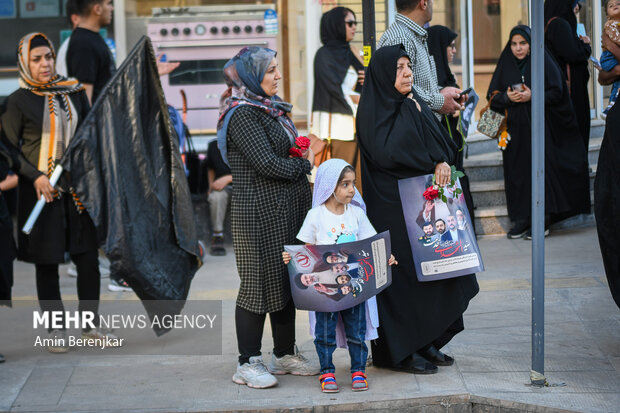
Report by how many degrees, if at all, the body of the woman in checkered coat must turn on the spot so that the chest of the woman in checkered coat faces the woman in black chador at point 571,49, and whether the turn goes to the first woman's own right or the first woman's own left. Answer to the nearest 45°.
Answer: approximately 45° to the first woman's own left

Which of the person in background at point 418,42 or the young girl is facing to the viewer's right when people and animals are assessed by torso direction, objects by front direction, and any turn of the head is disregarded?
the person in background

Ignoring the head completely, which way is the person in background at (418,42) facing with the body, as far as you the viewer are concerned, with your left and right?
facing to the right of the viewer

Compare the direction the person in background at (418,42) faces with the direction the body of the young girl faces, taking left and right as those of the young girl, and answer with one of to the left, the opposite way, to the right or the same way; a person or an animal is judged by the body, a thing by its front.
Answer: to the left

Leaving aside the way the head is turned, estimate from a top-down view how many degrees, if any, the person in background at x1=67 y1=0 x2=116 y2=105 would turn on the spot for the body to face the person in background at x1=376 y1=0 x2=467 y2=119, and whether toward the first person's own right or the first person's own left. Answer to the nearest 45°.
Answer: approximately 45° to the first person's own right

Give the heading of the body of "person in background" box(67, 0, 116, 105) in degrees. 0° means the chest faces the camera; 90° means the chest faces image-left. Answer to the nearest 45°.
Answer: approximately 270°

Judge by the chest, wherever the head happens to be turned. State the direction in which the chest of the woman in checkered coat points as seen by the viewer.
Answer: to the viewer's right
